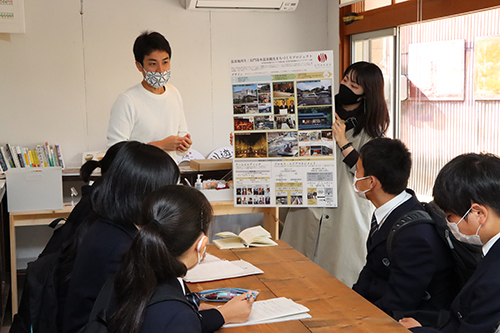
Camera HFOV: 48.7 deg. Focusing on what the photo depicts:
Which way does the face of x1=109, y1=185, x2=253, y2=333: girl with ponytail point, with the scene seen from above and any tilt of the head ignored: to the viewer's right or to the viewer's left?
to the viewer's right

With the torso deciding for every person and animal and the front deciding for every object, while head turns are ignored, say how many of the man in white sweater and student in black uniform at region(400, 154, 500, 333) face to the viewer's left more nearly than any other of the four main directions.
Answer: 1

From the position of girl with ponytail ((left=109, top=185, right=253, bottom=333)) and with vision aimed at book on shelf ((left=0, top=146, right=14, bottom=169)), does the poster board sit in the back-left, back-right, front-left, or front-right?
front-right

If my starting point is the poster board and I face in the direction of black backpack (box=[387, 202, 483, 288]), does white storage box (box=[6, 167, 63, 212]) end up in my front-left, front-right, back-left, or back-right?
back-right

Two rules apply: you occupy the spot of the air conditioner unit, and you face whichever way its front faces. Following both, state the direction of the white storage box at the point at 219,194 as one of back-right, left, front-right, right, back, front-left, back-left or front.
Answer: front

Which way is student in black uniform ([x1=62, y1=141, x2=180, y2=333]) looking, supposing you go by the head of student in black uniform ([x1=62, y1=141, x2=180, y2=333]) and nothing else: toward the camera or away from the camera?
away from the camera

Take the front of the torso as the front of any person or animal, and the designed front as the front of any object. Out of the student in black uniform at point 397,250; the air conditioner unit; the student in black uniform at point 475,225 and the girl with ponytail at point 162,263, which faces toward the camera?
the air conditioner unit

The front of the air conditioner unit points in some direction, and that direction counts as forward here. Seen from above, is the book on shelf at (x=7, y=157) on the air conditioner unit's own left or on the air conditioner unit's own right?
on the air conditioner unit's own right

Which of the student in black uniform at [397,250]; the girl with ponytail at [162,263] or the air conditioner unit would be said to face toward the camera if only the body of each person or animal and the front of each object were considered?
the air conditioner unit

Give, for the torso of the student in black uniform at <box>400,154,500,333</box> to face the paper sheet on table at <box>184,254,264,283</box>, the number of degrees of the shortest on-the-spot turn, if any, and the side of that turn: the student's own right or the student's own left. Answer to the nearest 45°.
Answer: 0° — they already face it

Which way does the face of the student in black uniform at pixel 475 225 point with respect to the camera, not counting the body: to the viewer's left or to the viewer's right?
to the viewer's left

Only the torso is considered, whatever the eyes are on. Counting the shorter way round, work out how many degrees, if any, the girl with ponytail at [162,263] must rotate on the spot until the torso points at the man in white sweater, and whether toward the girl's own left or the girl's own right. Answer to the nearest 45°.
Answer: approximately 45° to the girl's own left

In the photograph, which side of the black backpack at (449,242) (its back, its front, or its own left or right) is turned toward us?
right

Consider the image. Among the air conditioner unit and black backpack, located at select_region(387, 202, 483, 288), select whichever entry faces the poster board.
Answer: the air conditioner unit

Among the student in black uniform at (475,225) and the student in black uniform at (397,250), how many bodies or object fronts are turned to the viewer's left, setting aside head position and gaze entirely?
2

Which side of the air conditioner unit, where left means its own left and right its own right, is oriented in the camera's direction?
front

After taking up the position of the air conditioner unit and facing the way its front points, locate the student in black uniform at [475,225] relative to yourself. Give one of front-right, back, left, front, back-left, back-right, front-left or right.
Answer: front

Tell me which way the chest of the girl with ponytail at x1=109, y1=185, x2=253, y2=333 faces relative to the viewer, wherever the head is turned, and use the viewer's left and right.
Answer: facing away from the viewer and to the right of the viewer

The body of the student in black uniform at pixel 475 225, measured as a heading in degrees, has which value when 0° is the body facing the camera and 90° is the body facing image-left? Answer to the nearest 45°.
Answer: approximately 90°

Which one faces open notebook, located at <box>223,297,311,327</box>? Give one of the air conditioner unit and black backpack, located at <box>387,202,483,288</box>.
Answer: the air conditioner unit

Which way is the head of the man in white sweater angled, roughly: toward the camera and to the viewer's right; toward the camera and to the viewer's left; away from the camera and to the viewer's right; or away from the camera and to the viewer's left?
toward the camera and to the viewer's right
